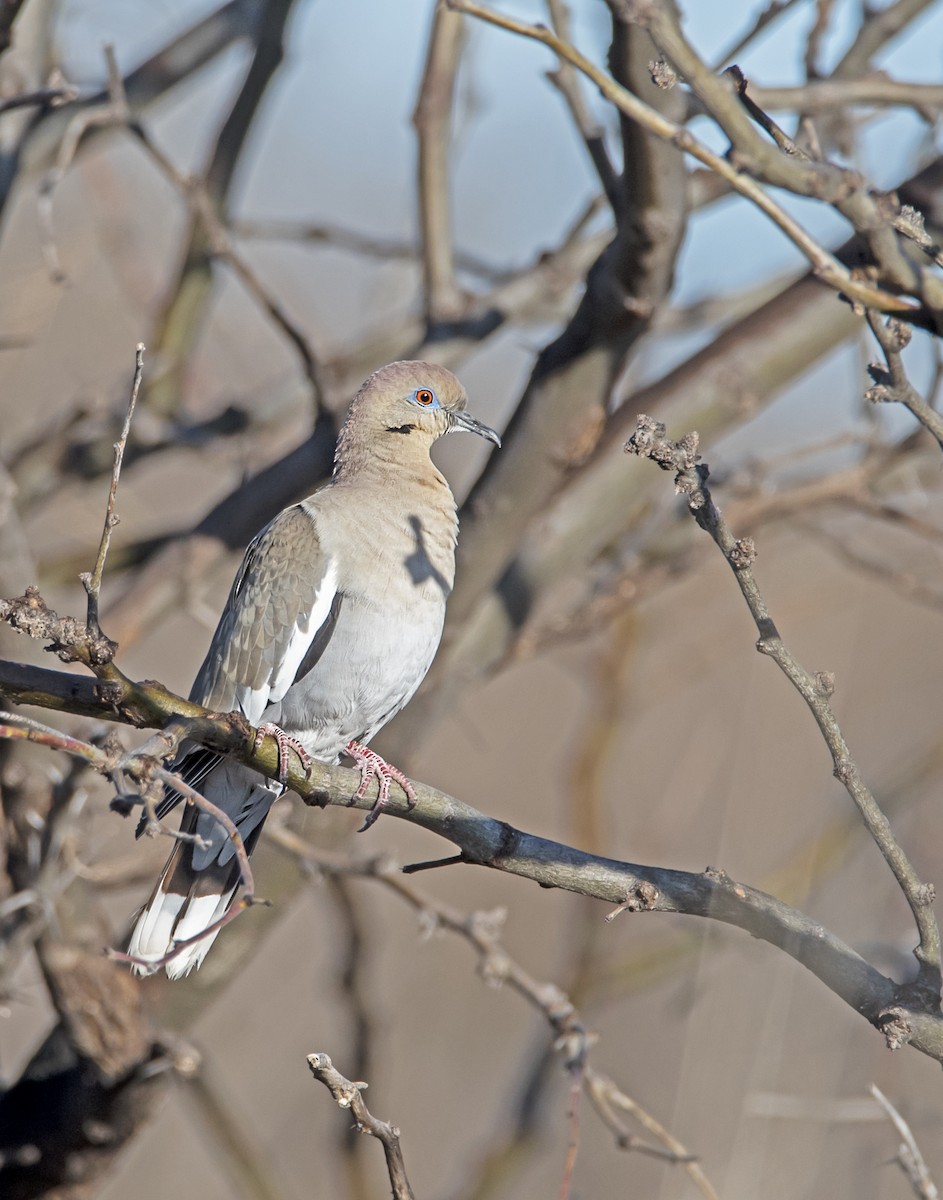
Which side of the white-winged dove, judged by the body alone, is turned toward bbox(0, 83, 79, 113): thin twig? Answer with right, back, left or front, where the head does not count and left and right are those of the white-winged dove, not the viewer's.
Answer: back

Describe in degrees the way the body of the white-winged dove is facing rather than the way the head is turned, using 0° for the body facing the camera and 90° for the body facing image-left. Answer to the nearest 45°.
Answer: approximately 315°

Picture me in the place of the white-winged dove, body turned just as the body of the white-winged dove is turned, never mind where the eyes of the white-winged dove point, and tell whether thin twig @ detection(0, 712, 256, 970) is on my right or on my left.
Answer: on my right
